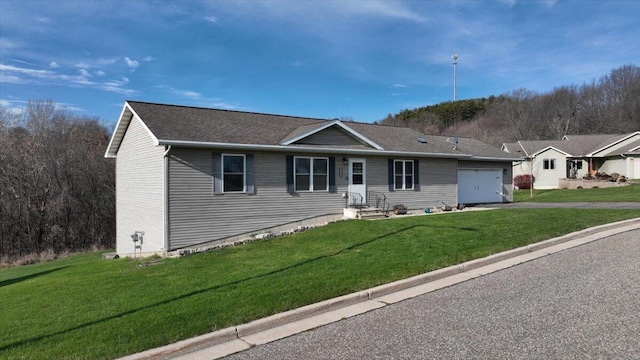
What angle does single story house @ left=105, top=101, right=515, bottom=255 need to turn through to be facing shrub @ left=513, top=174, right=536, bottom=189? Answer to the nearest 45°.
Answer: approximately 90° to its left

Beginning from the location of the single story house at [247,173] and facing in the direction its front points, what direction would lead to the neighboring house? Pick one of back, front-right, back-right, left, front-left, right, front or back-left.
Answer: left
